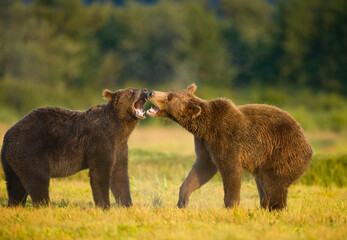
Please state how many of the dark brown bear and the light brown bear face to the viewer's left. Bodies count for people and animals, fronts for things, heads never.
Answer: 1

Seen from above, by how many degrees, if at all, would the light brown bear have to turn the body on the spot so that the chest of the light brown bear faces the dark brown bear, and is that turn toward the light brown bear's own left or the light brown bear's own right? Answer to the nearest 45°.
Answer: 0° — it already faces it

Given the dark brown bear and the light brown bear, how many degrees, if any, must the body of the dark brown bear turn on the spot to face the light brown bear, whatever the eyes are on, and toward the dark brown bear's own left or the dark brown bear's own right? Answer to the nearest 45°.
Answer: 0° — it already faces it

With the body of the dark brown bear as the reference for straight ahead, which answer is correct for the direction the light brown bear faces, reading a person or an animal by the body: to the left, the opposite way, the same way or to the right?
the opposite way

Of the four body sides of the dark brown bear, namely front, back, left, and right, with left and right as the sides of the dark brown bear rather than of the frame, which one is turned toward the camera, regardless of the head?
right

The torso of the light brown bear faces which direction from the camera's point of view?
to the viewer's left
